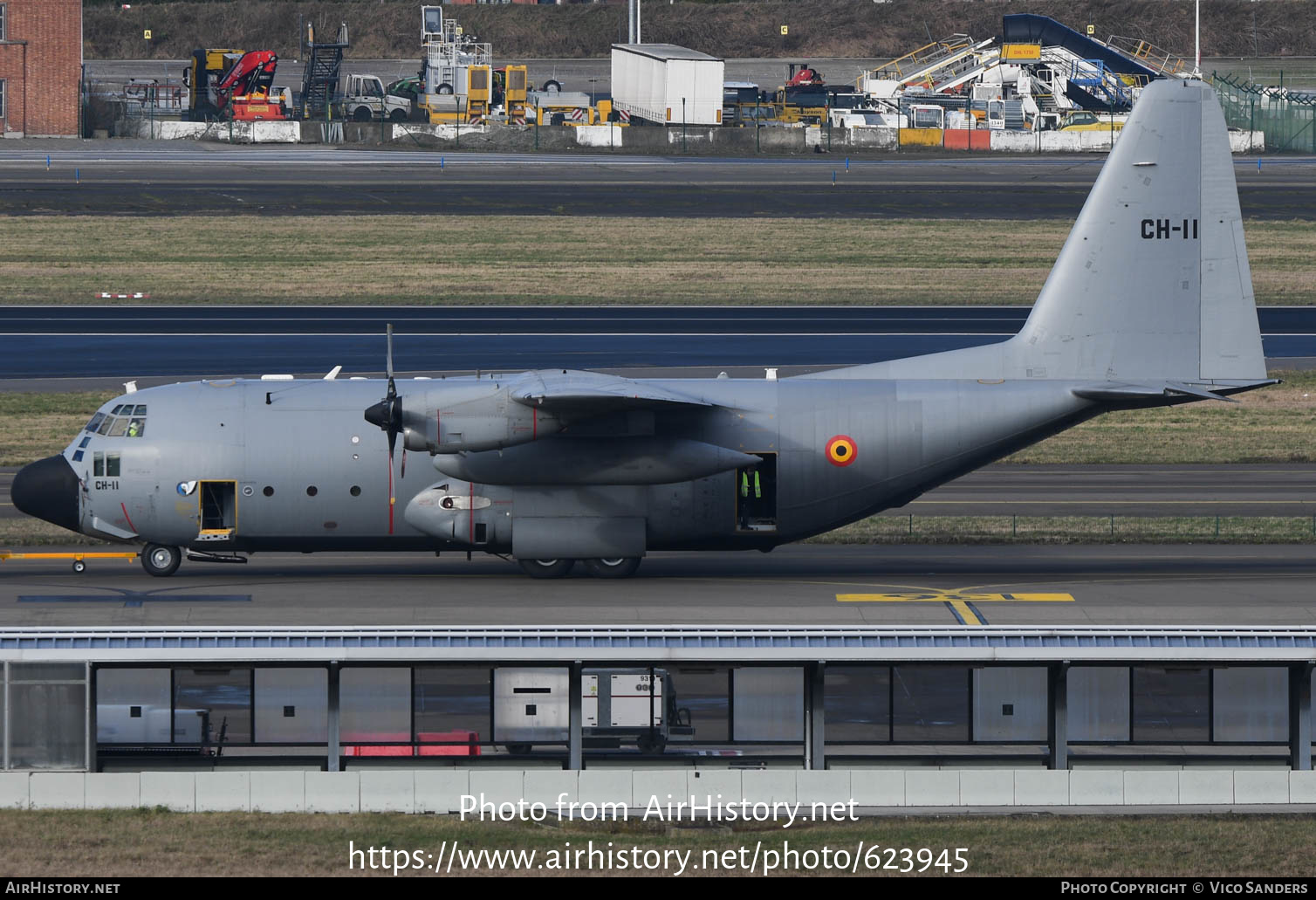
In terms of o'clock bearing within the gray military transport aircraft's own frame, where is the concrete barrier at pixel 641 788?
The concrete barrier is roughly at 9 o'clock from the gray military transport aircraft.

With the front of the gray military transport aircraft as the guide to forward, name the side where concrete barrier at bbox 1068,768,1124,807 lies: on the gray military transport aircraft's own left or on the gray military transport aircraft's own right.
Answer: on the gray military transport aircraft's own left

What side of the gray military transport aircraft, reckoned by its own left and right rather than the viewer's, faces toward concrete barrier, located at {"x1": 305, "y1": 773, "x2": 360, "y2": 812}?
left

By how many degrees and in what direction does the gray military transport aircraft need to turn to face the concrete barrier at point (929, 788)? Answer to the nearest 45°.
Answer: approximately 90° to its left

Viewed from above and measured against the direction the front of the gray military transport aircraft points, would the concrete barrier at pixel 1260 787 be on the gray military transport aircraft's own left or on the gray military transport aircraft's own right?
on the gray military transport aircraft's own left

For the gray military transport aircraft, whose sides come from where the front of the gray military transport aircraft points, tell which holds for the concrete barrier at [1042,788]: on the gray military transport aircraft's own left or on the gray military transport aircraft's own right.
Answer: on the gray military transport aircraft's own left

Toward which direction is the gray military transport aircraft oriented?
to the viewer's left

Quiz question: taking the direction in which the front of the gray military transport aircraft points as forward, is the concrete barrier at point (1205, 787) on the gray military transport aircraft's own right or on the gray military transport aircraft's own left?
on the gray military transport aircraft's own left

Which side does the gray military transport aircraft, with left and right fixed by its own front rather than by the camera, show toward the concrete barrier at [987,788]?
left

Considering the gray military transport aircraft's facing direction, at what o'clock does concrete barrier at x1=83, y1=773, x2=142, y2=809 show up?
The concrete barrier is roughly at 10 o'clock from the gray military transport aircraft.

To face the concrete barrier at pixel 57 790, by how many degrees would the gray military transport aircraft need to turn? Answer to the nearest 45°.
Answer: approximately 45° to its left
